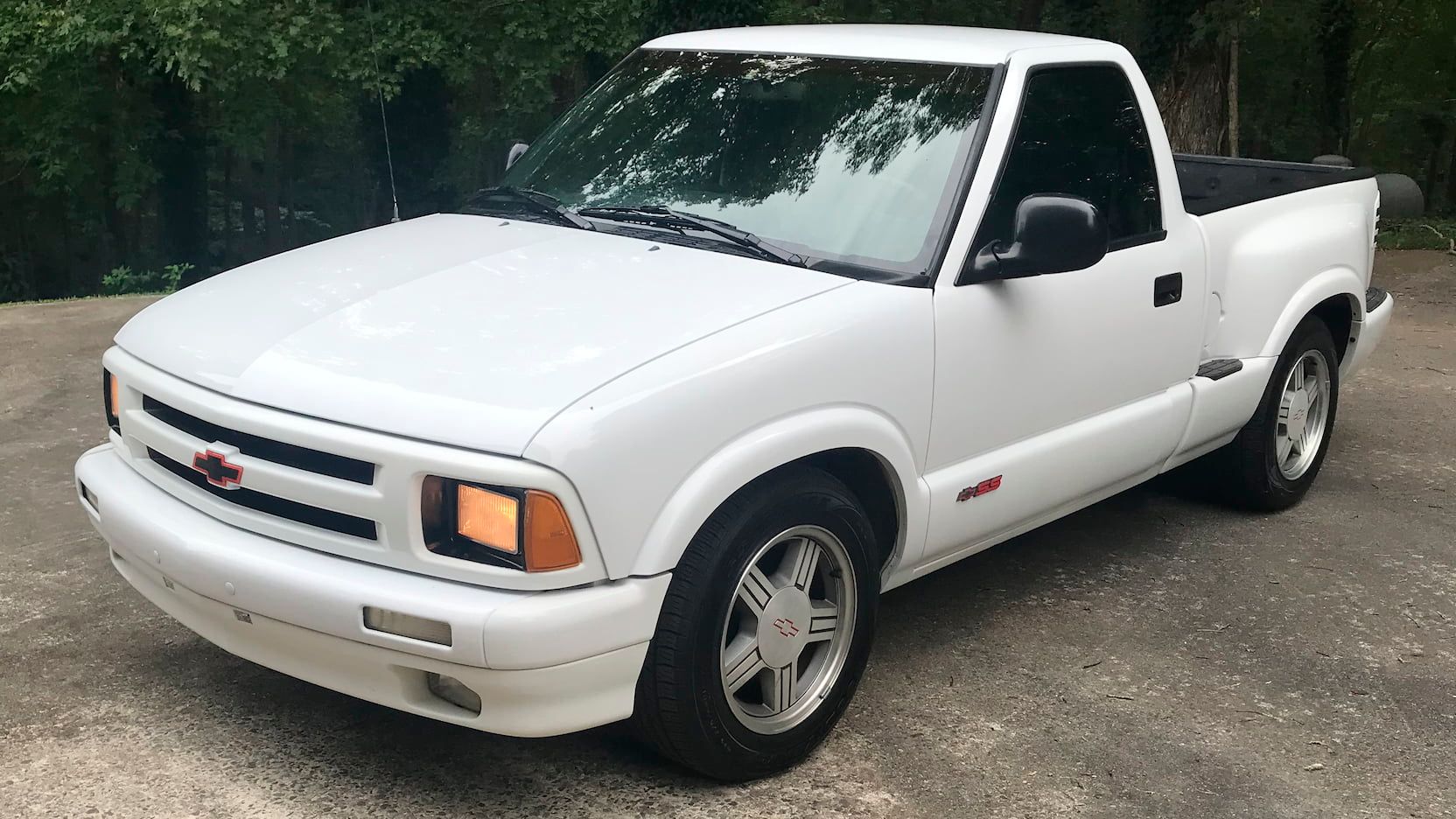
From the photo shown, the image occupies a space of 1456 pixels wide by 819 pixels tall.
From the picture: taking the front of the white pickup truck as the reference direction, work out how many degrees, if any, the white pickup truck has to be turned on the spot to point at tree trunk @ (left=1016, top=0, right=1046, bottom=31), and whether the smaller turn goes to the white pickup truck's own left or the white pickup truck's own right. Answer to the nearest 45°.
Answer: approximately 135° to the white pickup truck's own right

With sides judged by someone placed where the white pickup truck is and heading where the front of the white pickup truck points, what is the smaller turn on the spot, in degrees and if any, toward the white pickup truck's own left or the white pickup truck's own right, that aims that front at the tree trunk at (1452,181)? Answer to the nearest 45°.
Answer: approximately 180°

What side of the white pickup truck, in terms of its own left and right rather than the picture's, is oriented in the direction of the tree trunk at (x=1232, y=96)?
back

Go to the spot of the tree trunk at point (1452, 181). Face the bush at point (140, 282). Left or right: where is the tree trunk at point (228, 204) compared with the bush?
right

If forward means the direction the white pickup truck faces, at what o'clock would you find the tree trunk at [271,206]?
The tree trunk is roughly at 4 o'clock from the white pickup truck.

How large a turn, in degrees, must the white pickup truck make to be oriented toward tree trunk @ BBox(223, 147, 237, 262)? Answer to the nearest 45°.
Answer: approximately 135° to its right

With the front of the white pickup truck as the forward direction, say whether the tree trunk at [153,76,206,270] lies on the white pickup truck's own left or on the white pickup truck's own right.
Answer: on the white pickup truck's own right

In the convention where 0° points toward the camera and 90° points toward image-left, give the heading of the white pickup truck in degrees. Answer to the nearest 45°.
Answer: approximately 45°
